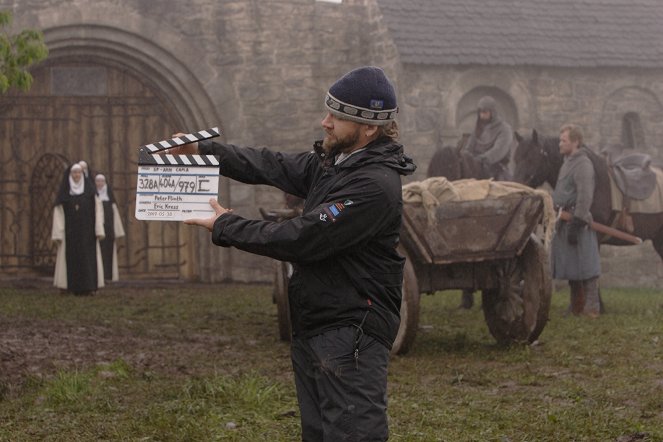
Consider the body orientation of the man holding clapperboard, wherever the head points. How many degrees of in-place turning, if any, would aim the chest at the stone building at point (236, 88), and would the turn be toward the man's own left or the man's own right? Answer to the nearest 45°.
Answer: approximately 90° to the man's own right

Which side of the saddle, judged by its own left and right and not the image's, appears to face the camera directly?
left

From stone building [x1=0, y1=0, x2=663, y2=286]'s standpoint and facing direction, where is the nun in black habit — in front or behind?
in front

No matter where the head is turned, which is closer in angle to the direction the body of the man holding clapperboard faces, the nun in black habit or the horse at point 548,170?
the nun in black habit

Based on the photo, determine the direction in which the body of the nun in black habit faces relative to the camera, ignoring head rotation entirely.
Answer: toward the camera

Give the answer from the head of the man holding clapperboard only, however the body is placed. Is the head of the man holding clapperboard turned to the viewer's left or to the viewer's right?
to the viewer's left

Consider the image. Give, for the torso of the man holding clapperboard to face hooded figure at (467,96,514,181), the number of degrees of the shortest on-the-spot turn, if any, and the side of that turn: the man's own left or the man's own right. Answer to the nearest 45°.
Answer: approximately 90° to the man's own right

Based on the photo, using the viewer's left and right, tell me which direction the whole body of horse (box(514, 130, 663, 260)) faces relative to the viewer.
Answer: facing to the left of the viewer

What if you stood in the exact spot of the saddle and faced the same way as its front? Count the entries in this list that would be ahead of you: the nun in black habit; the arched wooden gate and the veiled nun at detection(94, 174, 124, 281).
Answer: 3

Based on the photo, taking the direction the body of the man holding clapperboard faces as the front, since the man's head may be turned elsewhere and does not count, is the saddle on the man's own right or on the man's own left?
on the man's own right

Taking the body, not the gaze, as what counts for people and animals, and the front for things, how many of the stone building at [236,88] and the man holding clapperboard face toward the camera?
1

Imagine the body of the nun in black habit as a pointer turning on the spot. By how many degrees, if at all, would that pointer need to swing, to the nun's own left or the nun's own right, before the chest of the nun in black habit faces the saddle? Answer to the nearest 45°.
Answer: approximately 45° to the nun's own left

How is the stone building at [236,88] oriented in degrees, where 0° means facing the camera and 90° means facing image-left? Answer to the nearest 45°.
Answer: approximately 0°

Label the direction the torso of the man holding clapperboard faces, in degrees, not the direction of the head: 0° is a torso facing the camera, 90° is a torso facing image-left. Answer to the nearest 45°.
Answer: approximately 90°
